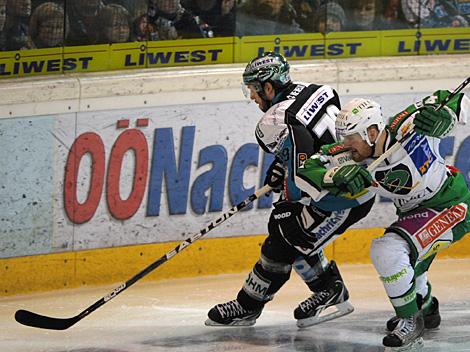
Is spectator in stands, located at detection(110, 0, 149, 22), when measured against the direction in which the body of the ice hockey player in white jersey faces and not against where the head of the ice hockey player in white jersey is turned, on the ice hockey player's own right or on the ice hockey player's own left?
on the ice hockey player's own right

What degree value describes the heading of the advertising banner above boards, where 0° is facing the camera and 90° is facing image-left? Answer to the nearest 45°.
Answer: approximately 0°

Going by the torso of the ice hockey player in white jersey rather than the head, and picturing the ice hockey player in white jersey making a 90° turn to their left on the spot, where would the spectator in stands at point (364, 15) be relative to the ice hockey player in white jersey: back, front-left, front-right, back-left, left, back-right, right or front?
back-left

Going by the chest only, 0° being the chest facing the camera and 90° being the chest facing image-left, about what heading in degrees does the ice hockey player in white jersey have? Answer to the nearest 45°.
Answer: approximately 45°

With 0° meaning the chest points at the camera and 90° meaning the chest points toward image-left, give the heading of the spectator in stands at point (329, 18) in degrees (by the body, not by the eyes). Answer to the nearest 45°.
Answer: approximately 0°

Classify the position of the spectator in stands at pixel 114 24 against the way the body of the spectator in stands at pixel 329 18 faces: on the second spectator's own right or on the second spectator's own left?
on the second spectator's own right

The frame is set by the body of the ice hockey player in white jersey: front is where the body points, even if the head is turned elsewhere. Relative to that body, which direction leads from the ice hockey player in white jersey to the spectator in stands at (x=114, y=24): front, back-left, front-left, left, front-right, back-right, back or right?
right

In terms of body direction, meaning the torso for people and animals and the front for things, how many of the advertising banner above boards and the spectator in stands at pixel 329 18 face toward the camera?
2

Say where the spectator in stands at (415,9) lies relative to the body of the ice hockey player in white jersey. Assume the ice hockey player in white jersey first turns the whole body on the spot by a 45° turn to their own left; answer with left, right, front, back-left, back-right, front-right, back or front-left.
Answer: back
